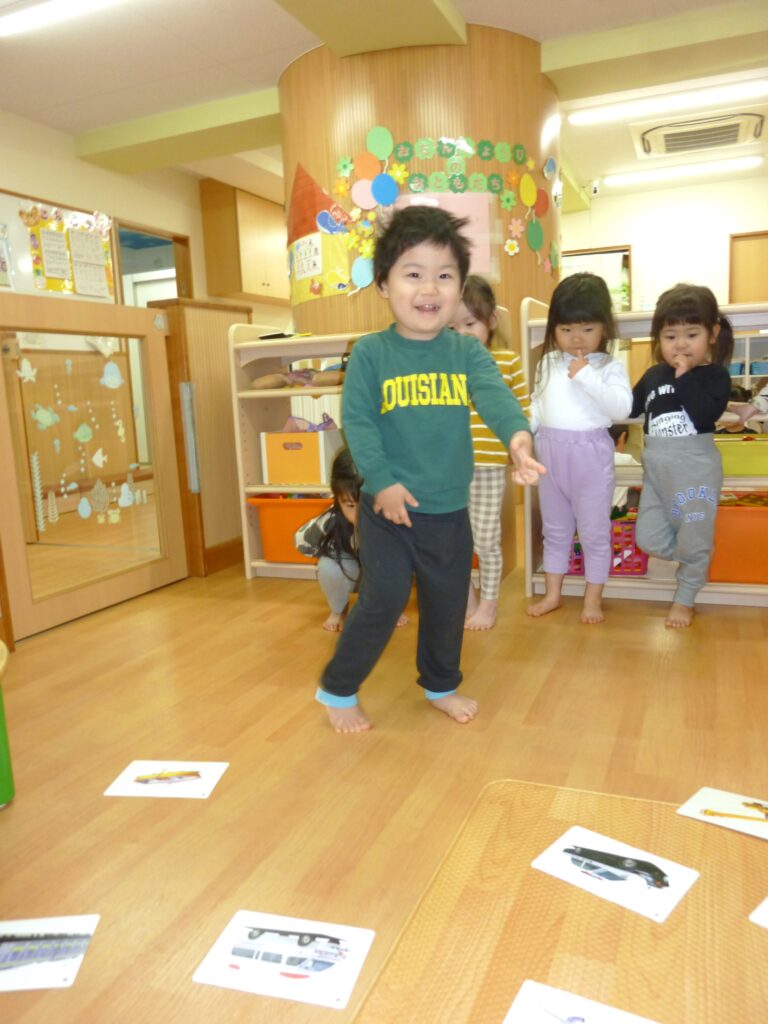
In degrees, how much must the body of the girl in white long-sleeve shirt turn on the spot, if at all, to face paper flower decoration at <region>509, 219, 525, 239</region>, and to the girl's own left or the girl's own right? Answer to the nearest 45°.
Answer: approximately 180°

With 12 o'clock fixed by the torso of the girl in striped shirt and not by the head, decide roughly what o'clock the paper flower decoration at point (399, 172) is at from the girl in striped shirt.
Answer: The paper flower decoration is roughly at 4 o'clock from the girl in striped shirt.

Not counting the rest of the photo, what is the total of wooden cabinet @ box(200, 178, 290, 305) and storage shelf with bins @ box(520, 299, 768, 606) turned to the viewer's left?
0

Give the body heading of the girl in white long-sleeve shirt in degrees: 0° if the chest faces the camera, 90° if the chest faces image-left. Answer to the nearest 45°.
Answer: approximately 0°

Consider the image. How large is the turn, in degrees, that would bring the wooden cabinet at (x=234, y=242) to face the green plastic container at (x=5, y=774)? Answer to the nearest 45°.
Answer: approximately 45° to its right

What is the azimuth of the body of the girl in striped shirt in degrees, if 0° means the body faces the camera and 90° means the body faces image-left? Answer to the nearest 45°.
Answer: approximately 45°

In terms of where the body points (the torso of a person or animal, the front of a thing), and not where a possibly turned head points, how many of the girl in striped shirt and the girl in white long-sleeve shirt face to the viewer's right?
0

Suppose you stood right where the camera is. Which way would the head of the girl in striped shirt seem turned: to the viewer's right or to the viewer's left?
to the viewer's left
